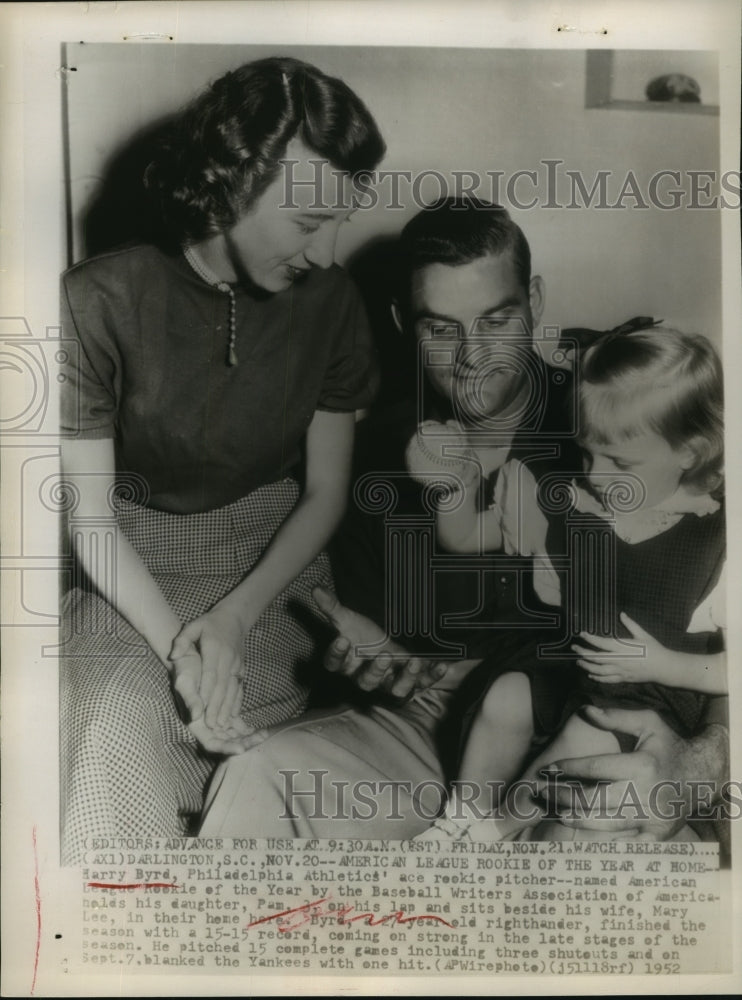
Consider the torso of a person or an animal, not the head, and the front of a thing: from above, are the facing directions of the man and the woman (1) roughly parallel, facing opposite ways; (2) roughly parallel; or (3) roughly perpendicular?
roughly parallel

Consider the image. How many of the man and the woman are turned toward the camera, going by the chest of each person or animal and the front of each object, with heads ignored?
2

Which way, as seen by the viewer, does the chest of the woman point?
toward the camera

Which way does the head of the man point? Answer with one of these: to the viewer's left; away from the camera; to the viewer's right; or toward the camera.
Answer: toward the camera

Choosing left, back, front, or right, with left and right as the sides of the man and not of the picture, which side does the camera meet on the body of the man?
front

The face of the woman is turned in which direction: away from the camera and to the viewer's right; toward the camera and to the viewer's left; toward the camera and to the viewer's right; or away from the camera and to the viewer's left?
toward the camera and to the viewer's right

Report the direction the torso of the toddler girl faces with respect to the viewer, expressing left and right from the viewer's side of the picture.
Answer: facing the viewer and to the left of the viewer
